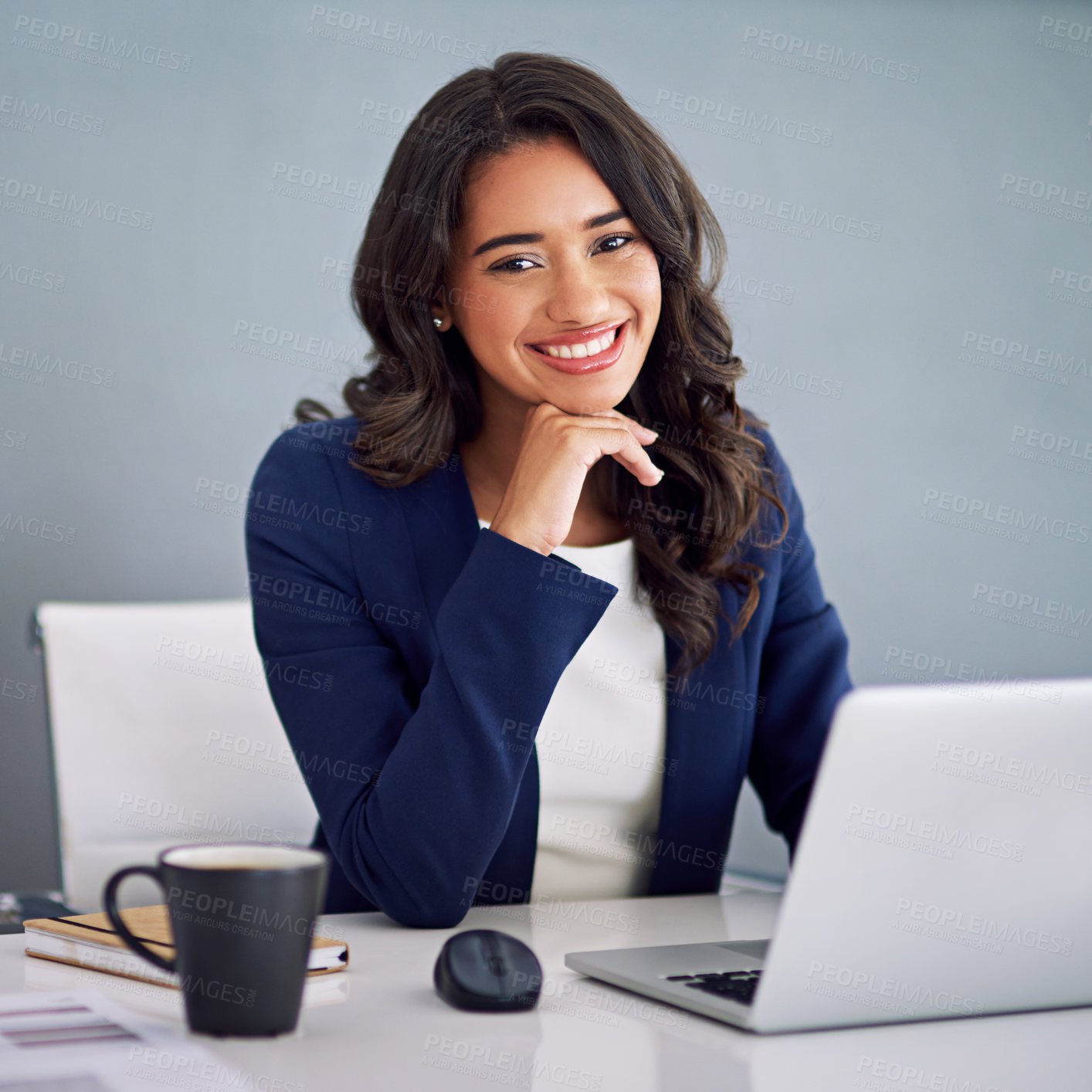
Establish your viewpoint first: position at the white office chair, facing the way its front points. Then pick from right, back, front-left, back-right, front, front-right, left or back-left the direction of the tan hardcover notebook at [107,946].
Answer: front-right

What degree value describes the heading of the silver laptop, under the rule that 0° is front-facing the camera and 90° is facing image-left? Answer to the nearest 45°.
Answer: approximately 135°

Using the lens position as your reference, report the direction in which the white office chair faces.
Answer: facing the viewer and to the right of the viewer

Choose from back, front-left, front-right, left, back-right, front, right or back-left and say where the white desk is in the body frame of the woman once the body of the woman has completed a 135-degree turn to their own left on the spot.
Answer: back
